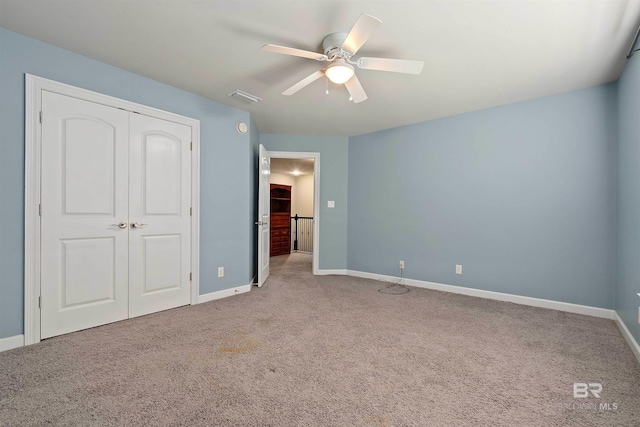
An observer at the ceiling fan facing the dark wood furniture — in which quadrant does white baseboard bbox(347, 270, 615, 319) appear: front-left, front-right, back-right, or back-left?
front-right

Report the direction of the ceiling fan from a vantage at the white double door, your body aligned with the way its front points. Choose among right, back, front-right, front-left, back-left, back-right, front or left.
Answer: front

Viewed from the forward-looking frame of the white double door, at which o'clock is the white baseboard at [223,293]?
The white baseboard is roughly at 10 o'clock from the white double door.

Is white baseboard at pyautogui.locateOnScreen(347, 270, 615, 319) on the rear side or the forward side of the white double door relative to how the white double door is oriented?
on the forward side

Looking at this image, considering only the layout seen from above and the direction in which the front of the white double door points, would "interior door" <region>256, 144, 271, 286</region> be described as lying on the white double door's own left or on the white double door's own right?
on the white double door's own left

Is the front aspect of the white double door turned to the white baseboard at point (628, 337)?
yes

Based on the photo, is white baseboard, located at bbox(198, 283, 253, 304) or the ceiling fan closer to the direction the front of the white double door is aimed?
the ceiling fan

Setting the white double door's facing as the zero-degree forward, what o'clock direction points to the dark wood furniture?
The dark wood furniture is roughly at 9 o'clock from the white double door.
